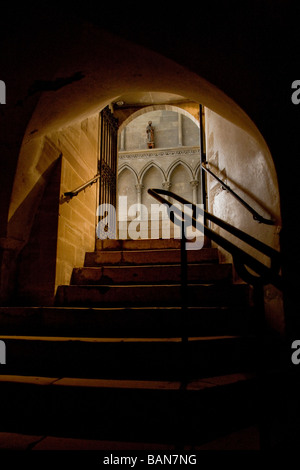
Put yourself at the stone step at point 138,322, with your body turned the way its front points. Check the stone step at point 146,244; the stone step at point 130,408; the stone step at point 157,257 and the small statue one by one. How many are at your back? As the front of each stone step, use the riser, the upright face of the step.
3

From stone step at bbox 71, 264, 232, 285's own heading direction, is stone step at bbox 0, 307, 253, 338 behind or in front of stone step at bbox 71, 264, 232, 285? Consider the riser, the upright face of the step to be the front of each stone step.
in front

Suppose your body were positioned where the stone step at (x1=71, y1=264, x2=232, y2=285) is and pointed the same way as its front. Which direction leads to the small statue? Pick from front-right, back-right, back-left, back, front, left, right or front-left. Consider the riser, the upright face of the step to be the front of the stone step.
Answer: back

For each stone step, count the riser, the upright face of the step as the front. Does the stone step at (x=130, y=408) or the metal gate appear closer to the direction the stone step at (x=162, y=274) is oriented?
the stone step

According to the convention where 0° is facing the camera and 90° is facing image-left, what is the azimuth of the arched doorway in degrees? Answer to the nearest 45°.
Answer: approximately 0°

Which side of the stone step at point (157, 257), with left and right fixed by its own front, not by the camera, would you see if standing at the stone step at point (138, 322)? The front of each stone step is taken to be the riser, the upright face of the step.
front

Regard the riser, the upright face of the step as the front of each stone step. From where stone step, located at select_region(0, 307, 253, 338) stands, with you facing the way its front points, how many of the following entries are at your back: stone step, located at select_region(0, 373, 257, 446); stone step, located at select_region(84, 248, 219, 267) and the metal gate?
2
